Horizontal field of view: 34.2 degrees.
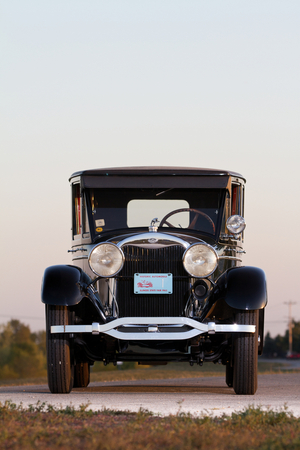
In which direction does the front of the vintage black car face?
toward the camera
